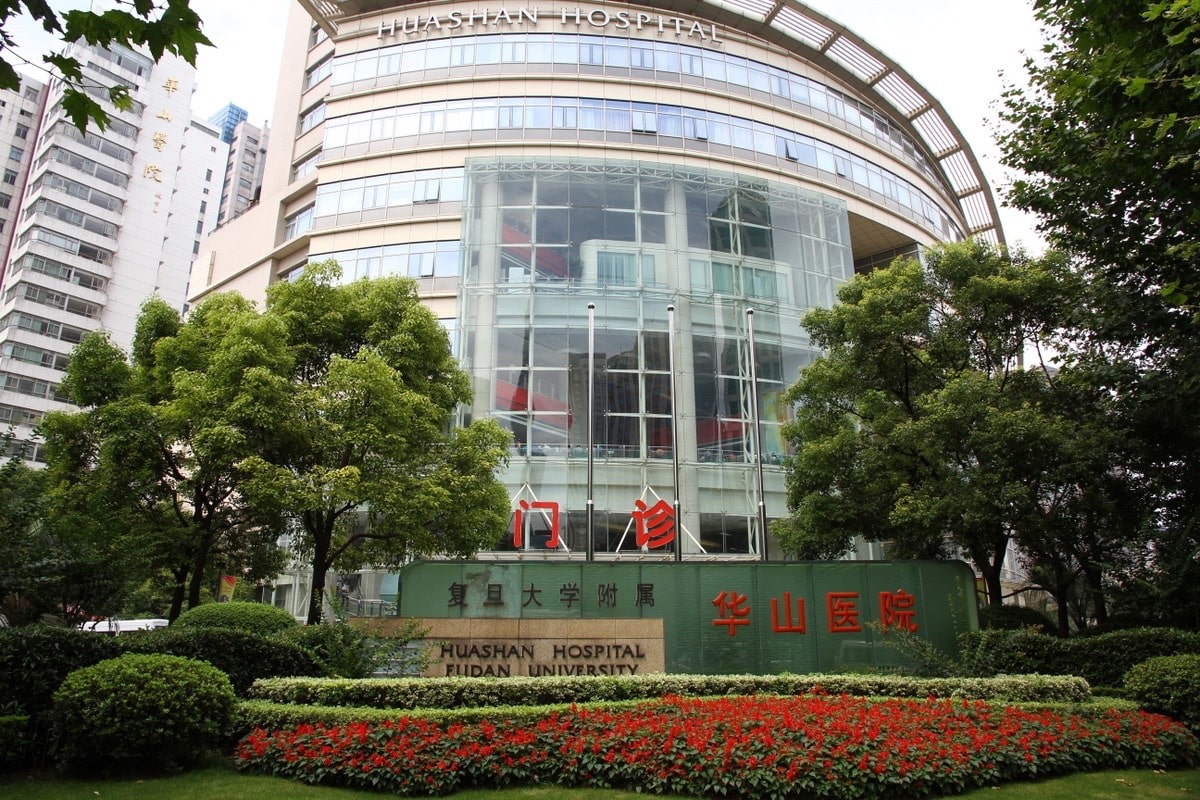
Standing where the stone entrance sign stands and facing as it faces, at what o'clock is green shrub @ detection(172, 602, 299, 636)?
The green shrub is roughly at 3 o'clock from the stone entrance sign.

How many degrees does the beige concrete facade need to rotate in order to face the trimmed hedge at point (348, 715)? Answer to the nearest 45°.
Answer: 0° — it already faces it

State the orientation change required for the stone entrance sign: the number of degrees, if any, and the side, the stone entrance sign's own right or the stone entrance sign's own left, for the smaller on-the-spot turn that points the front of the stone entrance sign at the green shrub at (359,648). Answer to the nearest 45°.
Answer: approximately 45° to the stone entrance sign's own right

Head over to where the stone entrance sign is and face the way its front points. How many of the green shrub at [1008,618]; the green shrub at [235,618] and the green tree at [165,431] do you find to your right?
2

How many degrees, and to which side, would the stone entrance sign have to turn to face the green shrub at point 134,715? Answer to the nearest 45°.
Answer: approximately 45° to its right

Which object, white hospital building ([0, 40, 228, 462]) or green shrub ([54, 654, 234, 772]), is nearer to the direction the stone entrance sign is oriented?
the green shrub

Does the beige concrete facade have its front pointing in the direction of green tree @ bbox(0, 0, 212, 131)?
yes

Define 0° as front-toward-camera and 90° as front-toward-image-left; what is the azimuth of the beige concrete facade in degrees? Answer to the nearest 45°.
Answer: approximately 0°

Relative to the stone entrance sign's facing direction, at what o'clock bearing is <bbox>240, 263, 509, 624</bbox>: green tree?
The green tree is roughly at 3 o'clock from the stone entrance sign.

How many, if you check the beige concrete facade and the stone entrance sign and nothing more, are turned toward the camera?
2

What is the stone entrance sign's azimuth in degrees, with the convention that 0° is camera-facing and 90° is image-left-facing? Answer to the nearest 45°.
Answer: approximately 0°

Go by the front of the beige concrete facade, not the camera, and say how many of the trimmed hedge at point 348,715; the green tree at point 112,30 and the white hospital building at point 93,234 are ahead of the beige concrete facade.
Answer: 2
